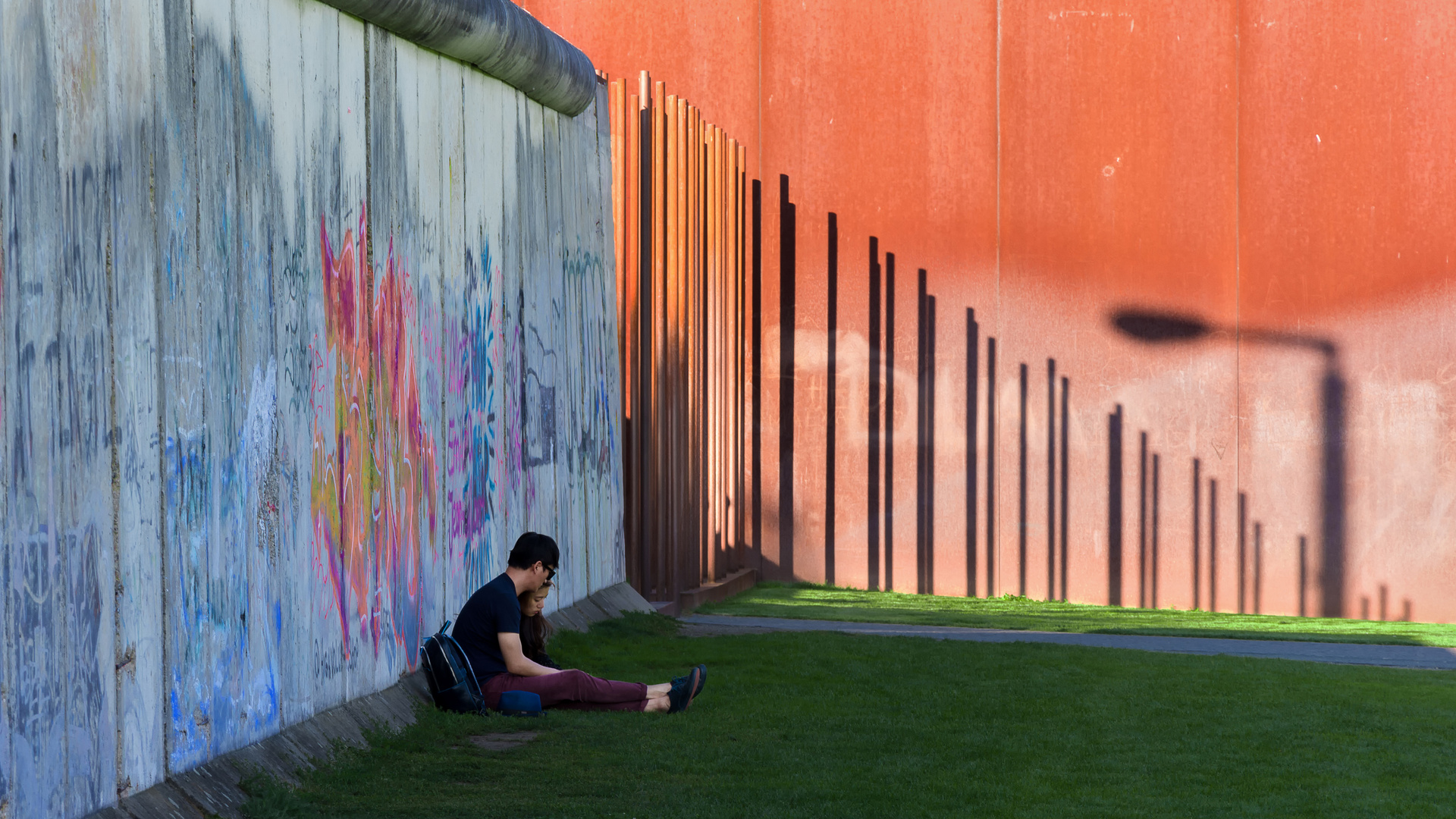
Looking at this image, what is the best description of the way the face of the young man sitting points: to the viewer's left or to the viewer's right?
to the viewer's right

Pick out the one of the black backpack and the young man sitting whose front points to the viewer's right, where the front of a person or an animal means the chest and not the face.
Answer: the young man sitting

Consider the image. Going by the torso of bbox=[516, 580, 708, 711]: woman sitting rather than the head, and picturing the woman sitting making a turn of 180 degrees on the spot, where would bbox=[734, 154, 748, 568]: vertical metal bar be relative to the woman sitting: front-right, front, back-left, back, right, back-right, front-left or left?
right

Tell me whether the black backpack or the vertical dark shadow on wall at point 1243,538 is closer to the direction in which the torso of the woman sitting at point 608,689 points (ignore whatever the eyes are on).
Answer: the vertical dark shadow on wall

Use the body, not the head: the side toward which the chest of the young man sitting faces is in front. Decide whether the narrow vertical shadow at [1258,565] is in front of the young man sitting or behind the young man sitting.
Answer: in front

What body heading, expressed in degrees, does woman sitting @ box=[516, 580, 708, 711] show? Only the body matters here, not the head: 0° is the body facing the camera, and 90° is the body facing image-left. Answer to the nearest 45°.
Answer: approximately 270°

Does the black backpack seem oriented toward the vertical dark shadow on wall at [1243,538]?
no

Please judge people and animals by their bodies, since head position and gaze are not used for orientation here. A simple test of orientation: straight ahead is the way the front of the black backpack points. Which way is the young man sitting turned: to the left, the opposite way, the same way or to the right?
the opposite way

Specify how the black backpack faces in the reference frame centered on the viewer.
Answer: facing to the left of the viewer

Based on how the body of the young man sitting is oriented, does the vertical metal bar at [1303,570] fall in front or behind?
in front

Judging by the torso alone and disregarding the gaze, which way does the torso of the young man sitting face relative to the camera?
to the viewer's right

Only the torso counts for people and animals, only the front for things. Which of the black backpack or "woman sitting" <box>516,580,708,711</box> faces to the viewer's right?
the woman sitting

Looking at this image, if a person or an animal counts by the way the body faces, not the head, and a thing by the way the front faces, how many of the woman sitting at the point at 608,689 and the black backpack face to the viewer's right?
1
